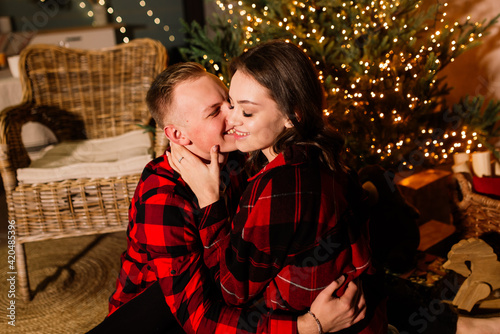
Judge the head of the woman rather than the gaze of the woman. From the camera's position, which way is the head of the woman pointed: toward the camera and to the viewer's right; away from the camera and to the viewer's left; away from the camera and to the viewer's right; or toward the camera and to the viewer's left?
toward the camera and to the viewer's left

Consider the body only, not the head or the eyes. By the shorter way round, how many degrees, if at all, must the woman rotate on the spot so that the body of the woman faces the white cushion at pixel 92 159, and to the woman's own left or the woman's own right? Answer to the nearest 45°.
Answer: approximately 45° to the woman's own right

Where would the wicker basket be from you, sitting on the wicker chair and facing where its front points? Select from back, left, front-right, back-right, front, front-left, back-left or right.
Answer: front-left

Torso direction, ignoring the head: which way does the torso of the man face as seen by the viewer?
to the viewer's right

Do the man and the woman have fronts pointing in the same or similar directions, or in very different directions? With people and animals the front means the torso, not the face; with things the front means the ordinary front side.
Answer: very different directions

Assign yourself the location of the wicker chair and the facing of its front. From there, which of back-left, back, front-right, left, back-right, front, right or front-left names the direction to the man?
front

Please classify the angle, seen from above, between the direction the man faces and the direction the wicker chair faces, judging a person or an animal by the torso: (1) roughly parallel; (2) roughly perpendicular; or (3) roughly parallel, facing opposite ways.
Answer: roughly perpendicular

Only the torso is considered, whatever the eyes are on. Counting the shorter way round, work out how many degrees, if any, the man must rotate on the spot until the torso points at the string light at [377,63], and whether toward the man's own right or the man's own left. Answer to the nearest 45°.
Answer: approximately 45° to the man's own left

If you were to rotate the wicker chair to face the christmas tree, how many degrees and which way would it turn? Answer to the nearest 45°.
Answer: approximately 45° to its left

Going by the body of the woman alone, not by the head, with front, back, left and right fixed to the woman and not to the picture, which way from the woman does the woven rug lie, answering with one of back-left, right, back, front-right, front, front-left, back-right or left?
front-right

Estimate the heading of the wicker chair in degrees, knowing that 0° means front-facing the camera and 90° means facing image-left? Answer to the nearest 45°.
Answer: approximately 0°

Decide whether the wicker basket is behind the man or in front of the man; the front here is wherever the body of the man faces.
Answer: in front
